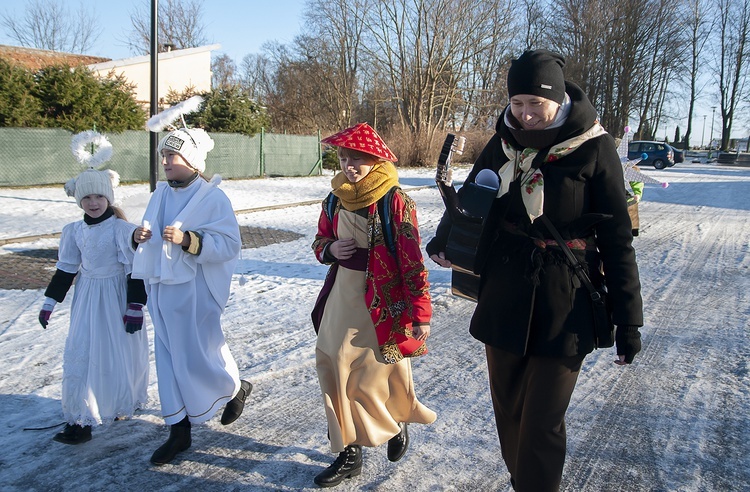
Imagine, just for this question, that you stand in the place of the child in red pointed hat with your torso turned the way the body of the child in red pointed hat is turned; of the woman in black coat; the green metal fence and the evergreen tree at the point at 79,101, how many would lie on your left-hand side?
1

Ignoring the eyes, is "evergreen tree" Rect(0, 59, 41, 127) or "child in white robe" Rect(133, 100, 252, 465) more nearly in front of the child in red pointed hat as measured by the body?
the child in white robe

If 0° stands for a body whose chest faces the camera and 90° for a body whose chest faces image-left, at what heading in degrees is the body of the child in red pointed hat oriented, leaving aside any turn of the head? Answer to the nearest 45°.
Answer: approximately 45°

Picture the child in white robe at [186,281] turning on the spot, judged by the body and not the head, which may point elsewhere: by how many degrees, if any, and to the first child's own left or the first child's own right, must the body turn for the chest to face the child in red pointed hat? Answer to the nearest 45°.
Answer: approximately 90° to the first child's own left

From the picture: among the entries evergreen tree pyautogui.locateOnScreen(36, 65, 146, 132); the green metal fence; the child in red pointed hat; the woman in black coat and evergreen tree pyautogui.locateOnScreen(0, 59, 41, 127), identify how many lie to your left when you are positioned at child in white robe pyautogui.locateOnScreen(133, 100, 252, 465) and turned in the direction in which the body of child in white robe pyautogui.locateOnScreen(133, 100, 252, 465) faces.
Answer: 2

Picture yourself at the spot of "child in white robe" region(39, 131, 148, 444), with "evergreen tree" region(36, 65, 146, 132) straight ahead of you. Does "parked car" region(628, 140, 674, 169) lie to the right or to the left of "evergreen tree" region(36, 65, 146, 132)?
right

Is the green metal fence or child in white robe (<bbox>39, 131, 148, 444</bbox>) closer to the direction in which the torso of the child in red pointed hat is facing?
the child in white robe

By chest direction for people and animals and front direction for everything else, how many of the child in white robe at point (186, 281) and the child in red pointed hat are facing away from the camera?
0
